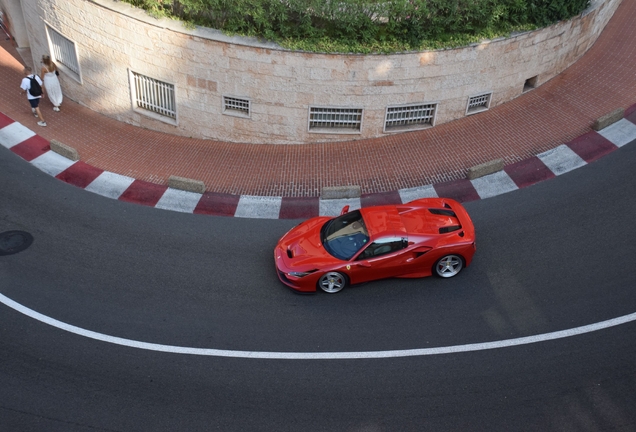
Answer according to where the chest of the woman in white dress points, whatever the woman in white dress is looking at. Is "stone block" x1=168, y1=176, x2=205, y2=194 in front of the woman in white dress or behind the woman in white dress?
behind

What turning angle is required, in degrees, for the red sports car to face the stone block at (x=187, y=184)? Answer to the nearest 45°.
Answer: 0° — it already faces it

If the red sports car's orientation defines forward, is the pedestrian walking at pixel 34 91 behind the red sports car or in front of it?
in front

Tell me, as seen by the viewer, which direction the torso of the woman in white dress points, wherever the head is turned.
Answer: away from the camera

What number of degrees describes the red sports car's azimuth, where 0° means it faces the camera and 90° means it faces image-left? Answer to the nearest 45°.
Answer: approximately 90°

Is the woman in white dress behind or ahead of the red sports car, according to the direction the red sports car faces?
ahead
